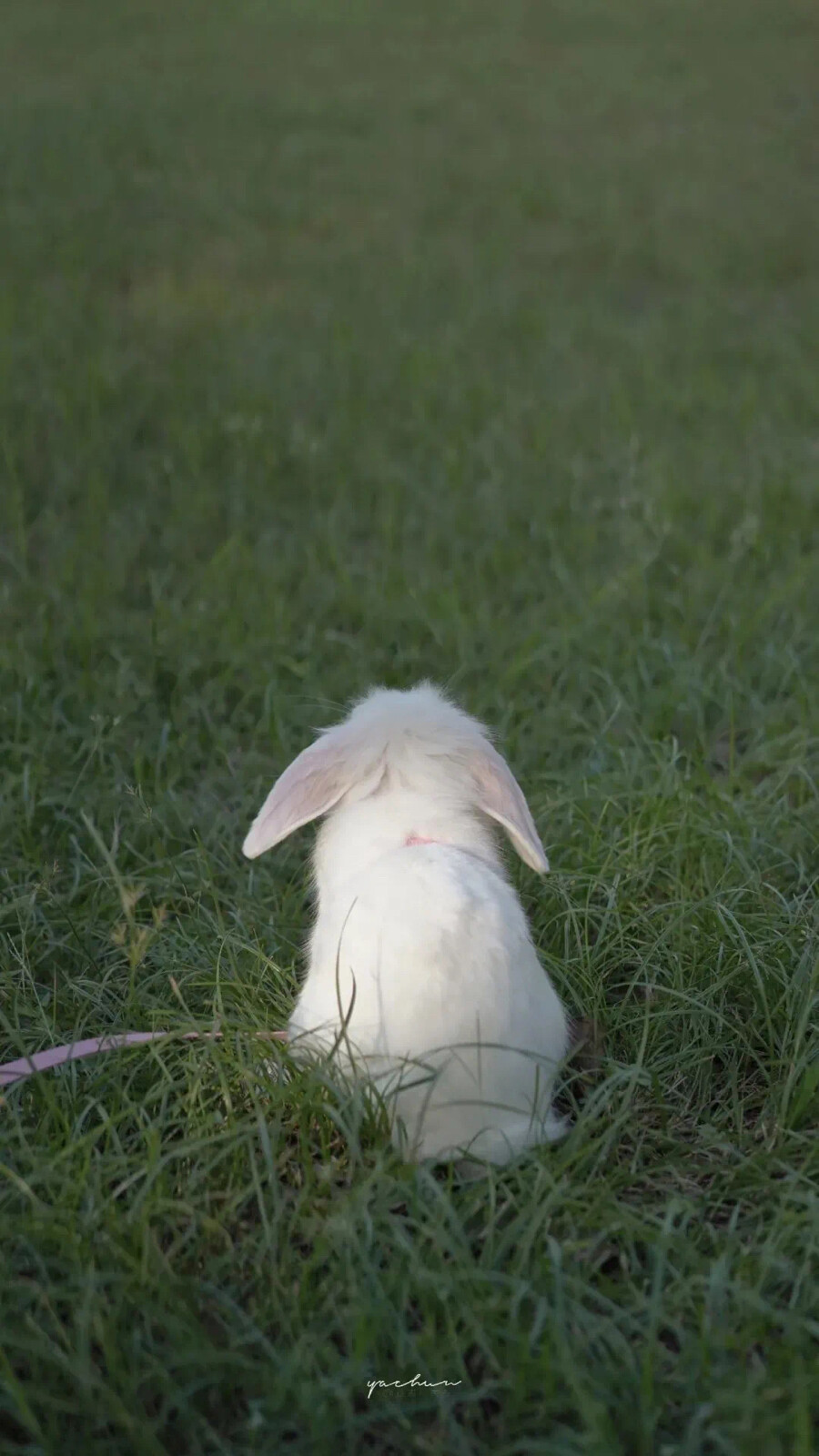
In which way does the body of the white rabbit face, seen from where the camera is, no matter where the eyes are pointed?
away from the camera
